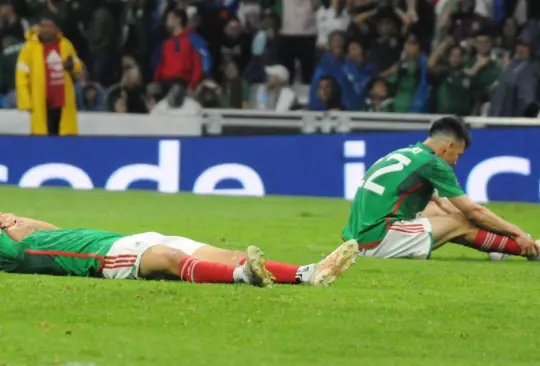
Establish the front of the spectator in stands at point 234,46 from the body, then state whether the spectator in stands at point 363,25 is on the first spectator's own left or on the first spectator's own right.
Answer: on the first spectator's own left

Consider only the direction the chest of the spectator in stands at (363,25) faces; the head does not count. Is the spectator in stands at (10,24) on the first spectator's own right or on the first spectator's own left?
on the first spectator's own right

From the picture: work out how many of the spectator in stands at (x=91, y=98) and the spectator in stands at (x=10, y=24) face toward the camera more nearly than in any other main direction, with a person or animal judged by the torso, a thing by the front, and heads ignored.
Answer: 2

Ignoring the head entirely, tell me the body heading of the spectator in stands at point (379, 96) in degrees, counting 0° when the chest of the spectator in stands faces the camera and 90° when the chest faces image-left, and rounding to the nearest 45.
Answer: approximately 0°

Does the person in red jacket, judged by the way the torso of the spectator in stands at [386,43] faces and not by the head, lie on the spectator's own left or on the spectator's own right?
on the spectator's own right
